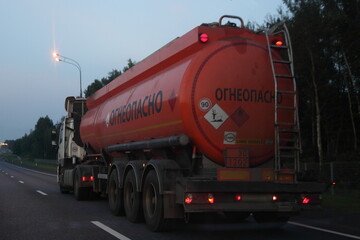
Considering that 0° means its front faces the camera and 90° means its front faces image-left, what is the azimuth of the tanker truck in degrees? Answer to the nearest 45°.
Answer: approximately 135°
